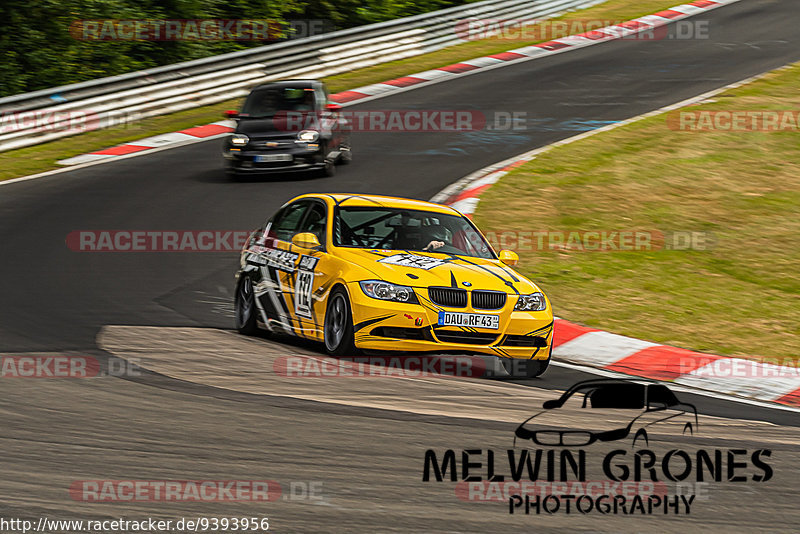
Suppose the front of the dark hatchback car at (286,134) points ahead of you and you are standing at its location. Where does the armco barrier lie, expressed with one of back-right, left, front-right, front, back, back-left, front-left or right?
back

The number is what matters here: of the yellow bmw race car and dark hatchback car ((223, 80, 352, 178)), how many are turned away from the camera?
0

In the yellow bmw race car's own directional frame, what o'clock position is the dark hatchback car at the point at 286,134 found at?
The dark hatchback car is roughly at 7 o'clock from the yellow bmw race car.

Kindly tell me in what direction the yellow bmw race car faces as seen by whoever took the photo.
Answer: facing the viewer and to the right of the viewer

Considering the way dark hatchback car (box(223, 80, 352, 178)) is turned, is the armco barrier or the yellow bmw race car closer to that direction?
the yellow bmw race car

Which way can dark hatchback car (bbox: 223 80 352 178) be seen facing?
toward the camera

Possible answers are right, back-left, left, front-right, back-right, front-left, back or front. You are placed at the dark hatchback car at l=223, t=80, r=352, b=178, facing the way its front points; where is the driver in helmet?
front

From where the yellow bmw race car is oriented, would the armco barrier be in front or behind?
behind

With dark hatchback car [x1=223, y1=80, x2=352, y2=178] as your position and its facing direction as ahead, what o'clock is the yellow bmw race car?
The yellow bmw race car is roughly at 12 o'clock from the dark hatchback car.

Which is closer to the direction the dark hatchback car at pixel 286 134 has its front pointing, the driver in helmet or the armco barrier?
the driver in helmet
